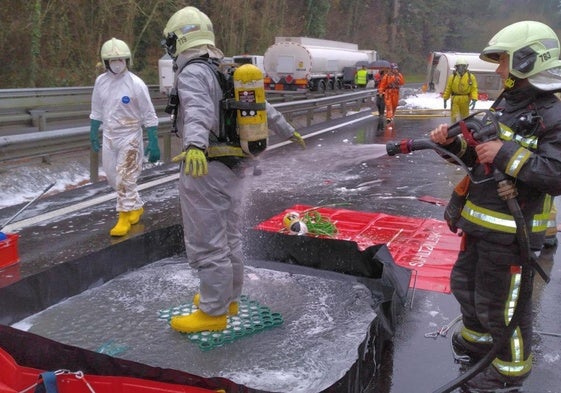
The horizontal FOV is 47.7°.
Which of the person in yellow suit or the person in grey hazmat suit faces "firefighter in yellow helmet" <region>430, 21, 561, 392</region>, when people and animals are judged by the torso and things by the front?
the person in yellow suit

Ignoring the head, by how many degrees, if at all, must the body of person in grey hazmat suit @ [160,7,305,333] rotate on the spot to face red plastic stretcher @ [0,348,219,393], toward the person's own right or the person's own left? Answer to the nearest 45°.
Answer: approximately 90° to the person's own left

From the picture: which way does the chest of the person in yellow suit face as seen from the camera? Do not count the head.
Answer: toward the camera

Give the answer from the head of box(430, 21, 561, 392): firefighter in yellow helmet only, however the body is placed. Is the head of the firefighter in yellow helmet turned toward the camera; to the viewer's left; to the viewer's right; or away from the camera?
to the viewer's left

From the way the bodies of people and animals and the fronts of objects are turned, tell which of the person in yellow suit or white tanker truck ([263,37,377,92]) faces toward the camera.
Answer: the person in yellow suit

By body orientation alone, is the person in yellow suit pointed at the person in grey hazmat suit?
yes

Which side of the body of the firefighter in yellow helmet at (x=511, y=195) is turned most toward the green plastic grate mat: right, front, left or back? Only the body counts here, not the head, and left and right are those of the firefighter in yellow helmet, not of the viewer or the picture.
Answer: front

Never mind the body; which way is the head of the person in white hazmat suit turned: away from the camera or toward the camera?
toward the camera

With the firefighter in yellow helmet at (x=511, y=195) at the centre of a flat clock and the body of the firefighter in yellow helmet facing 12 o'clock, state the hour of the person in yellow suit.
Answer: The person in yellow suit is roughly at 3 o'clock from the firefighter in yellow helmet.

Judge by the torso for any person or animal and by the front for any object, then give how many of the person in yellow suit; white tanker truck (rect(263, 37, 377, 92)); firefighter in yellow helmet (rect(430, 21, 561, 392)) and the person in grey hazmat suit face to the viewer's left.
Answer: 2

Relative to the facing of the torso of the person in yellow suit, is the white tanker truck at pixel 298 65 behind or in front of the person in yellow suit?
behind

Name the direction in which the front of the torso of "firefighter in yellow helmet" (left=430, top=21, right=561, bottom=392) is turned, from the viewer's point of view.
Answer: to the viewer's left

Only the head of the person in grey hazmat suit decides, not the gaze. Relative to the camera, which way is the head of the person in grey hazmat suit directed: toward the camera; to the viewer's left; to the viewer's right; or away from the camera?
to the viewer's left

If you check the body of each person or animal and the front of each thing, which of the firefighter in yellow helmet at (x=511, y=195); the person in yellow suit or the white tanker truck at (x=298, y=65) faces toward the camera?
the person in yellow suit
